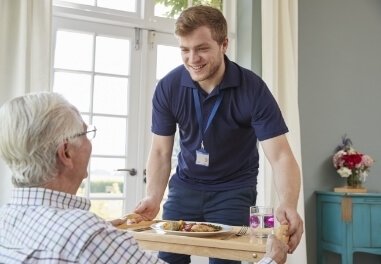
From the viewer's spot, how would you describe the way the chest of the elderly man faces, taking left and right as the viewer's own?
facing away from the viewer and to the right of the viewer

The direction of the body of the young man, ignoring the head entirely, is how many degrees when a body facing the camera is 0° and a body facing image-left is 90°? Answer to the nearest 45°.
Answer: approximately 45°

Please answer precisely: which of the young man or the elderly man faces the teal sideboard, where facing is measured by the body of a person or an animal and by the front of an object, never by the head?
the elderly man

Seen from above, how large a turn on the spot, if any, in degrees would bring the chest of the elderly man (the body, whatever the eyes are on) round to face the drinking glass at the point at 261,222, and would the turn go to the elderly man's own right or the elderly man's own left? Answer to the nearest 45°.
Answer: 0° — they already face it

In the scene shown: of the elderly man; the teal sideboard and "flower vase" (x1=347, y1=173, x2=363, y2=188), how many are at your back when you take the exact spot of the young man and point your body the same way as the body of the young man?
2

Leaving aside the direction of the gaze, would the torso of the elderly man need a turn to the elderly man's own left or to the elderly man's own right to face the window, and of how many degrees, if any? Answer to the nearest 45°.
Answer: approximately 45° to the elderly man's own left

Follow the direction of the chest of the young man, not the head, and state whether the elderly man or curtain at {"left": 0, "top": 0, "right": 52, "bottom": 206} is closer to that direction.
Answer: the elderly man

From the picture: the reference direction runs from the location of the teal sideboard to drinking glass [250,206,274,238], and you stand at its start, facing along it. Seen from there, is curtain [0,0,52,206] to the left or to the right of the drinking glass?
right

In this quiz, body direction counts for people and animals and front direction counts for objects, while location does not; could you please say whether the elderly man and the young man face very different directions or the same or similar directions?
very different directions
